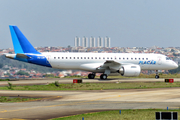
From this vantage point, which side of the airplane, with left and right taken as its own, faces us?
right
